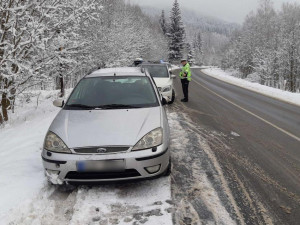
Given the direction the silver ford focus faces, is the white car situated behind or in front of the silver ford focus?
behind

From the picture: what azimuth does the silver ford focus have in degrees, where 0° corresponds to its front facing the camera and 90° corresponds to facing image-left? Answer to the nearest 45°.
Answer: approximately 0°
